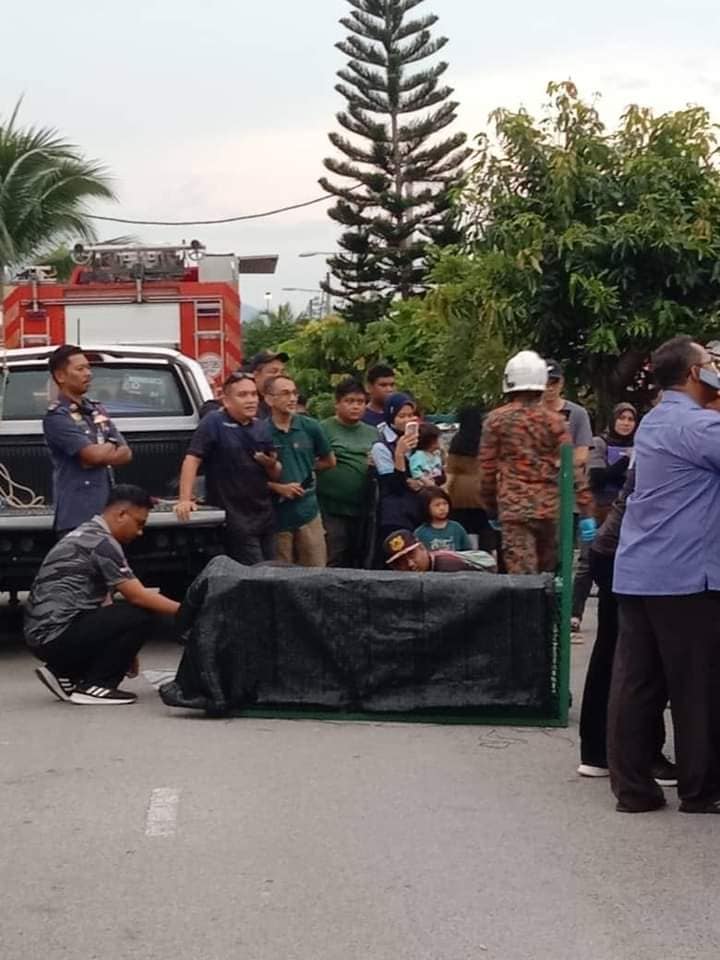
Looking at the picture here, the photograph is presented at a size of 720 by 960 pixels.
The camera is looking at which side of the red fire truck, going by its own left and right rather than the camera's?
back

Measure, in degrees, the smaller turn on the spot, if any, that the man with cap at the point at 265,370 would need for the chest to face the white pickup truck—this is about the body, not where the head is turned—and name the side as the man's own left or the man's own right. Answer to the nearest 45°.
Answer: approximately 135° to the man's own right

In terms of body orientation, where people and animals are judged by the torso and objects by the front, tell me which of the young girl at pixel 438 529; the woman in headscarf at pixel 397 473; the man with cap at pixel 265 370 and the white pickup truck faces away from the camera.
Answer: the white pickup truck

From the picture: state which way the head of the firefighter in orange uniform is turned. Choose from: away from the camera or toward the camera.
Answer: away from the camera

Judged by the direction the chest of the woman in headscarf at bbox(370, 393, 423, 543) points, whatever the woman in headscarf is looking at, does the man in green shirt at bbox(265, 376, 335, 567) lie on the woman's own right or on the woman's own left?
on the woman's own right

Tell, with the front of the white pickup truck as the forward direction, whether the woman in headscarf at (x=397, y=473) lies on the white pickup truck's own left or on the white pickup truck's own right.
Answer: on the white pickup truck's own right

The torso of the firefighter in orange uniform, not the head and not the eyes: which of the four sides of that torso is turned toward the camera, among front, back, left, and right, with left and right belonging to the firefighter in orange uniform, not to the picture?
back

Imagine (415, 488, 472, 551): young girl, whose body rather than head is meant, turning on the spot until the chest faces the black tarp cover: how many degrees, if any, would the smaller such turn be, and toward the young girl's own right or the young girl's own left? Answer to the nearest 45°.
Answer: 0° — they already face it

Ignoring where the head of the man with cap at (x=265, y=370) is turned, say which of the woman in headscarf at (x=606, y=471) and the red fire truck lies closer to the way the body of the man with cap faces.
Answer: the woman in headscarf

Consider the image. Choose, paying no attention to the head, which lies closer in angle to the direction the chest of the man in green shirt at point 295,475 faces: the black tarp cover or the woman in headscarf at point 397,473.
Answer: the black tarp cover
